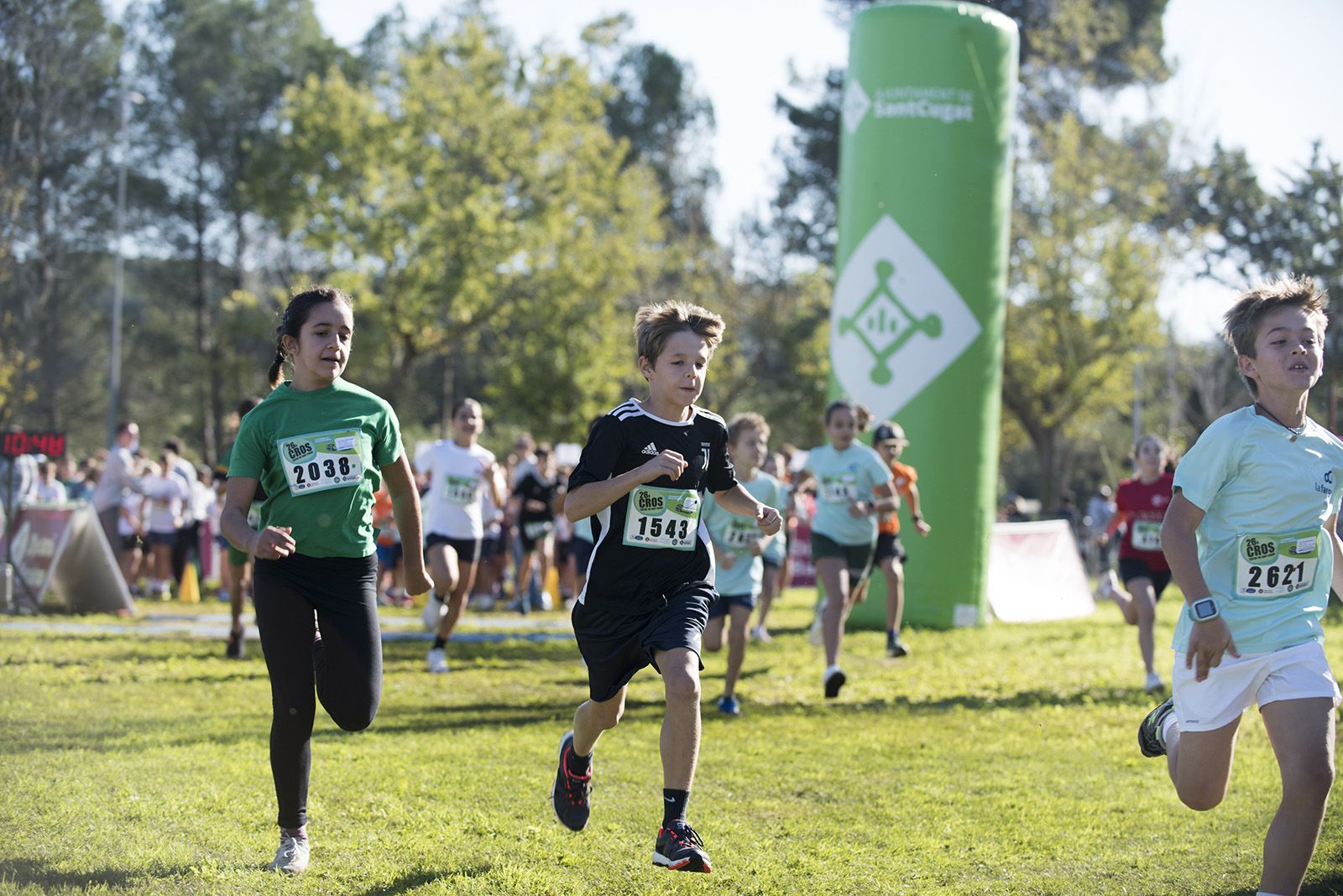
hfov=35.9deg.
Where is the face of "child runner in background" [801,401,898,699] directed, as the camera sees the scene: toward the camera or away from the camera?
toward the camera

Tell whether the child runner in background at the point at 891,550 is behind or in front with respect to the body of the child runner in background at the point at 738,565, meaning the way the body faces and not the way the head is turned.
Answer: behind

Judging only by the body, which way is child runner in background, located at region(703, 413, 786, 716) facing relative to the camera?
toward the camera

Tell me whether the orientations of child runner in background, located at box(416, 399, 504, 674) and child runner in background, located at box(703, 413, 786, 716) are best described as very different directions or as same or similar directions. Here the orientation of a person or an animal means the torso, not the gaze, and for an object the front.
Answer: same or similar directions

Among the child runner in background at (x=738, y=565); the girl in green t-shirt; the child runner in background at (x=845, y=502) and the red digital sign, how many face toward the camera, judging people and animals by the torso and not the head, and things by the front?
4

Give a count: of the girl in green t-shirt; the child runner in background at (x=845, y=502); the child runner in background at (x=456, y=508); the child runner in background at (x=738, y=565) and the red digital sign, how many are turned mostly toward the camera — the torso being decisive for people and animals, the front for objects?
5

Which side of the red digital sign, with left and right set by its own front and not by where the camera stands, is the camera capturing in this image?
front

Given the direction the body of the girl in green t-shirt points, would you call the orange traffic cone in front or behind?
behind

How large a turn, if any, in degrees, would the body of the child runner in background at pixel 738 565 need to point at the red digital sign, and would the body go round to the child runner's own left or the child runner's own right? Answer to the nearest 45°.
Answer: approximately 135° to the child runner's own right

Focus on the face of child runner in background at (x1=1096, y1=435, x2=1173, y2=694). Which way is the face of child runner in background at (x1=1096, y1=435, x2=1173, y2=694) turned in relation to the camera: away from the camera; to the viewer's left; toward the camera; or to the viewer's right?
toward the camera

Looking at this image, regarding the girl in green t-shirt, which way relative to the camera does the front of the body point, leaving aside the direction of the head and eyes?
toward the camera

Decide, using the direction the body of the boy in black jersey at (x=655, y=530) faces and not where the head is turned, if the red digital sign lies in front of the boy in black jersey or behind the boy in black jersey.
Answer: behind

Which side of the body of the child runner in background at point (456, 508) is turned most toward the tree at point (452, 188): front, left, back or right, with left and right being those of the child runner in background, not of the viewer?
back

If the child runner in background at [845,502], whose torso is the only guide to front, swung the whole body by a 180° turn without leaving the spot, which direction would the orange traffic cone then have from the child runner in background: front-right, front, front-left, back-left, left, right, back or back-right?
front-left

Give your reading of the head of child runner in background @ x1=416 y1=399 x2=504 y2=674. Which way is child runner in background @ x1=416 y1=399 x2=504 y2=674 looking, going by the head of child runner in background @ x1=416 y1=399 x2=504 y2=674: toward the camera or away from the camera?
toward the camera
